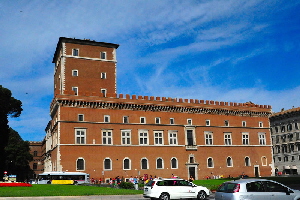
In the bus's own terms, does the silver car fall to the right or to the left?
on its left

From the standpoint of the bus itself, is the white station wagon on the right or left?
on its left

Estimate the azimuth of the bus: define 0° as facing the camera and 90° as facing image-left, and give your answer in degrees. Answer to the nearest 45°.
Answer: approximately 90°
